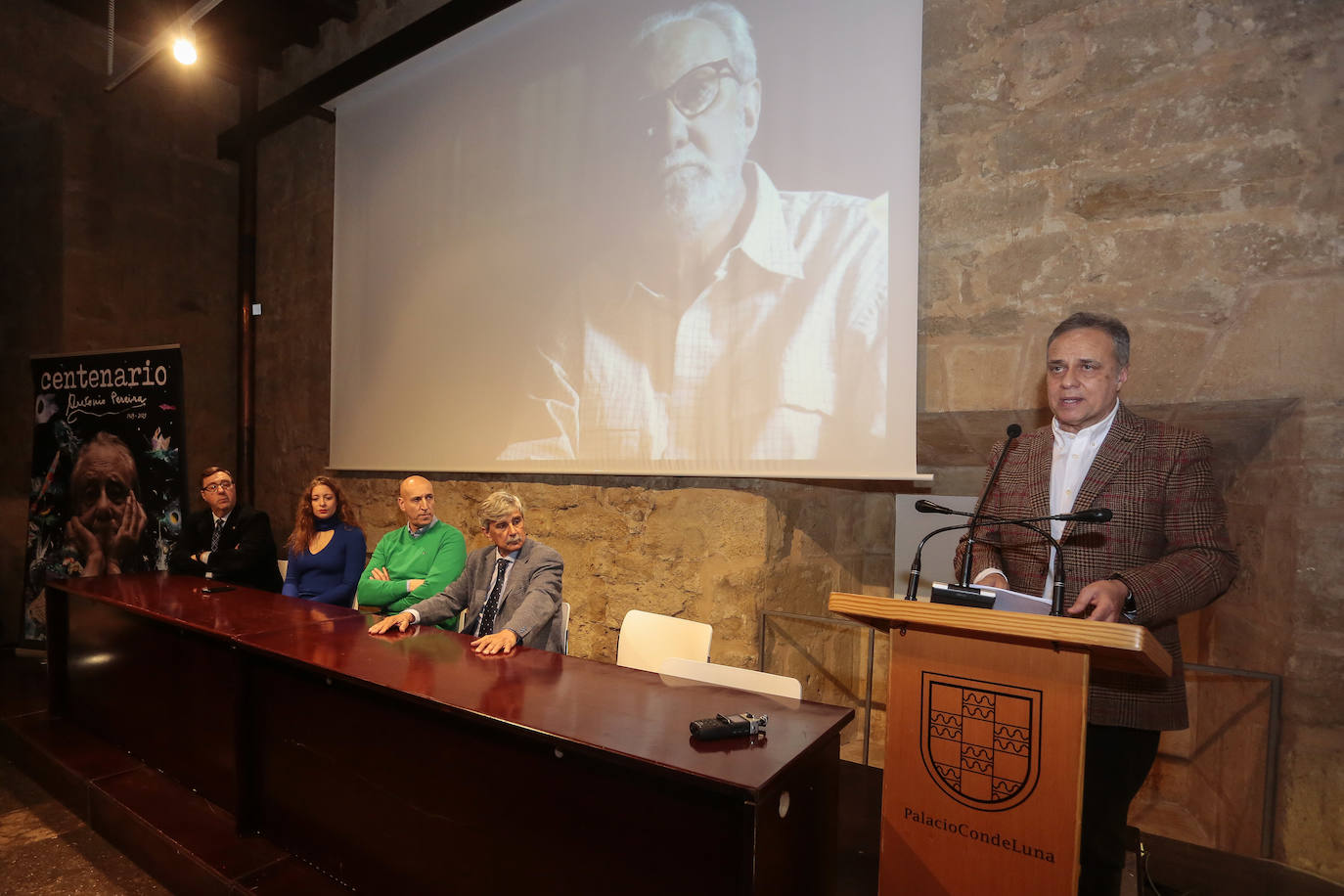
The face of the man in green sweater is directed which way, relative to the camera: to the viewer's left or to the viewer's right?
to the viewer's right

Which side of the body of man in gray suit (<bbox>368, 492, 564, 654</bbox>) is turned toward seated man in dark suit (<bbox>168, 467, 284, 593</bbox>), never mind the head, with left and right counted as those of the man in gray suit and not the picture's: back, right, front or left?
right

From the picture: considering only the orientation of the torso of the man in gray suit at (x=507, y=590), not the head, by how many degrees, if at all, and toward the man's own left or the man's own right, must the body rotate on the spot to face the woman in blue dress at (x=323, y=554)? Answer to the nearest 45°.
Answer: approximately 90° to the man's own right

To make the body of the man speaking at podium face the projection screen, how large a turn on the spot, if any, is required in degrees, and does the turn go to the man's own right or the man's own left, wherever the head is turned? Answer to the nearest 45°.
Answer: approximately 90° to the man's own right

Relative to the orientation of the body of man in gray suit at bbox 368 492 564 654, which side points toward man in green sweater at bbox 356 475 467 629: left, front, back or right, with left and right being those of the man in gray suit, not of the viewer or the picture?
right

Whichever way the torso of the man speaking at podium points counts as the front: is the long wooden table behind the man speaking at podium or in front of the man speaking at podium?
in front

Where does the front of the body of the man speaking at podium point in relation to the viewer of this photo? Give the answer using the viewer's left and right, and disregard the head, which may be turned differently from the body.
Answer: facing the viewer and to the left of the viewer

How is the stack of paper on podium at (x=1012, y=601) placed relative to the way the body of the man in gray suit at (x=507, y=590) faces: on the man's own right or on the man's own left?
on the man's own left

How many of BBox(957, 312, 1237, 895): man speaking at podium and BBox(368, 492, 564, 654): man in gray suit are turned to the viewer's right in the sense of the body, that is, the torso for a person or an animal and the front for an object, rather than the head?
0

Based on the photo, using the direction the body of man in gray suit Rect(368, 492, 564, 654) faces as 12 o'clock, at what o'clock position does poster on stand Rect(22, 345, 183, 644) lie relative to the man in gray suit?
The poster on stand is roughly at 3 o'clock from the man in gray suit.

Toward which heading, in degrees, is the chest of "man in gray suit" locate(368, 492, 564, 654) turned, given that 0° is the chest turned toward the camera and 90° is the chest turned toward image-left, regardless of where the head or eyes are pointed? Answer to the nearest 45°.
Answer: approximately 45°
